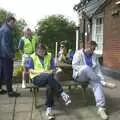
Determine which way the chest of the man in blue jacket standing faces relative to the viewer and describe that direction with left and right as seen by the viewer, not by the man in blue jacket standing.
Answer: facing to the right of the viewer

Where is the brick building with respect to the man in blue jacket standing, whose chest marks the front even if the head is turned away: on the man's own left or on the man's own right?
on the man's own left

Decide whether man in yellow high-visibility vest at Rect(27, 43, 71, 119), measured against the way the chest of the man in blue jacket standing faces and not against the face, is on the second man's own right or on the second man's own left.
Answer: on the second man's own right

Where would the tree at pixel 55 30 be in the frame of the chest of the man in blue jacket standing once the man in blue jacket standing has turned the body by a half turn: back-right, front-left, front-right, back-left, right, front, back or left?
right
